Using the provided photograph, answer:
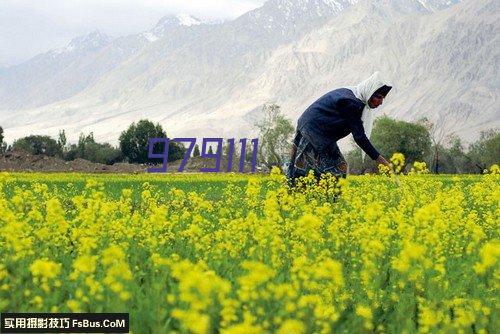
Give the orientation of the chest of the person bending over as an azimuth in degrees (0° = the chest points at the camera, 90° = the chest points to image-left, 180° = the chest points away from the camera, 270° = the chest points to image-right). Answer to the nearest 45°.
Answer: approximately 270°
